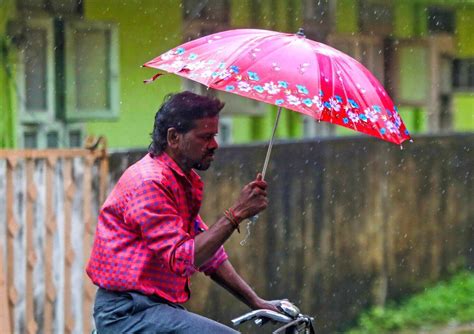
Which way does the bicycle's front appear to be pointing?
to the viewer's right

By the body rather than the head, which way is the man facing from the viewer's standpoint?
to the viewer's right

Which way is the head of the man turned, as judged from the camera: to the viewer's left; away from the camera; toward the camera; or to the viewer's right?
to the viewer's right
